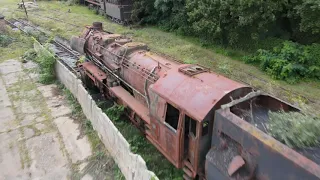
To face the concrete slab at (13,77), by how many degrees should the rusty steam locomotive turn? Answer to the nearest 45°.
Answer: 0° — it already faces it

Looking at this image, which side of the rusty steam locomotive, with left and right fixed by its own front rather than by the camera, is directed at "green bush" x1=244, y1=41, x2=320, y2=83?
right

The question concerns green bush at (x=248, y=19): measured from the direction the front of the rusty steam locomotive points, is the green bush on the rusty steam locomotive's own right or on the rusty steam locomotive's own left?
on the rusty steam locomotive's own right

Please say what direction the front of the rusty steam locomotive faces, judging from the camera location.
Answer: facing away from the viewer and to the left of the viewer

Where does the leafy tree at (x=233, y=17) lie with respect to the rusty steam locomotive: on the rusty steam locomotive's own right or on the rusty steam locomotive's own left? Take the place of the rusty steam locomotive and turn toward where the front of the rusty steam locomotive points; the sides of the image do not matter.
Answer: on the rusty steam locomotive's own right

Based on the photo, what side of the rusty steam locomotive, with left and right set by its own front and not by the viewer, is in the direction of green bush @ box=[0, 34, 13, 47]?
front

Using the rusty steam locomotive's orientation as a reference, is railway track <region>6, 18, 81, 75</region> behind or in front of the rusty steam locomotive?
in front

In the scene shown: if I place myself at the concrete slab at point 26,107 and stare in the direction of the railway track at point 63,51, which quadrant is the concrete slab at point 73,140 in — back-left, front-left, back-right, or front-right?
back-right

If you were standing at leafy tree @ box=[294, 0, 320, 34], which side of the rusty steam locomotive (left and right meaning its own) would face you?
right

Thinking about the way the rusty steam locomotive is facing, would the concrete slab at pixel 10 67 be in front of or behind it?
in front

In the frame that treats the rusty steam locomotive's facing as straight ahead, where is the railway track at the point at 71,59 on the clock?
The railway track is roughly at 12 o'clock from the rusty steam locomotive.
